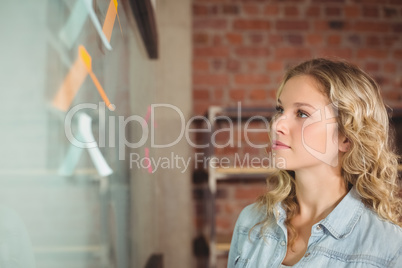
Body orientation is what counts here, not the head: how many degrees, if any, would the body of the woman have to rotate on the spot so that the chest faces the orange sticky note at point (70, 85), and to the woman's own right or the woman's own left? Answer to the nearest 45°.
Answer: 0° — they already face it

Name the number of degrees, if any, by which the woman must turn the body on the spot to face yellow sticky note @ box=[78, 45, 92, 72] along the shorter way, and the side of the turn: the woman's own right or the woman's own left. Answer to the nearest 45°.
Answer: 0° — they already face it

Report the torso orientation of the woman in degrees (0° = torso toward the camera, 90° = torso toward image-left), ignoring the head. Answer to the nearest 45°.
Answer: approximately 45°

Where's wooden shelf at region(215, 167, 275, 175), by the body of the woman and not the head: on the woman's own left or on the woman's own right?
on the woman's own right
